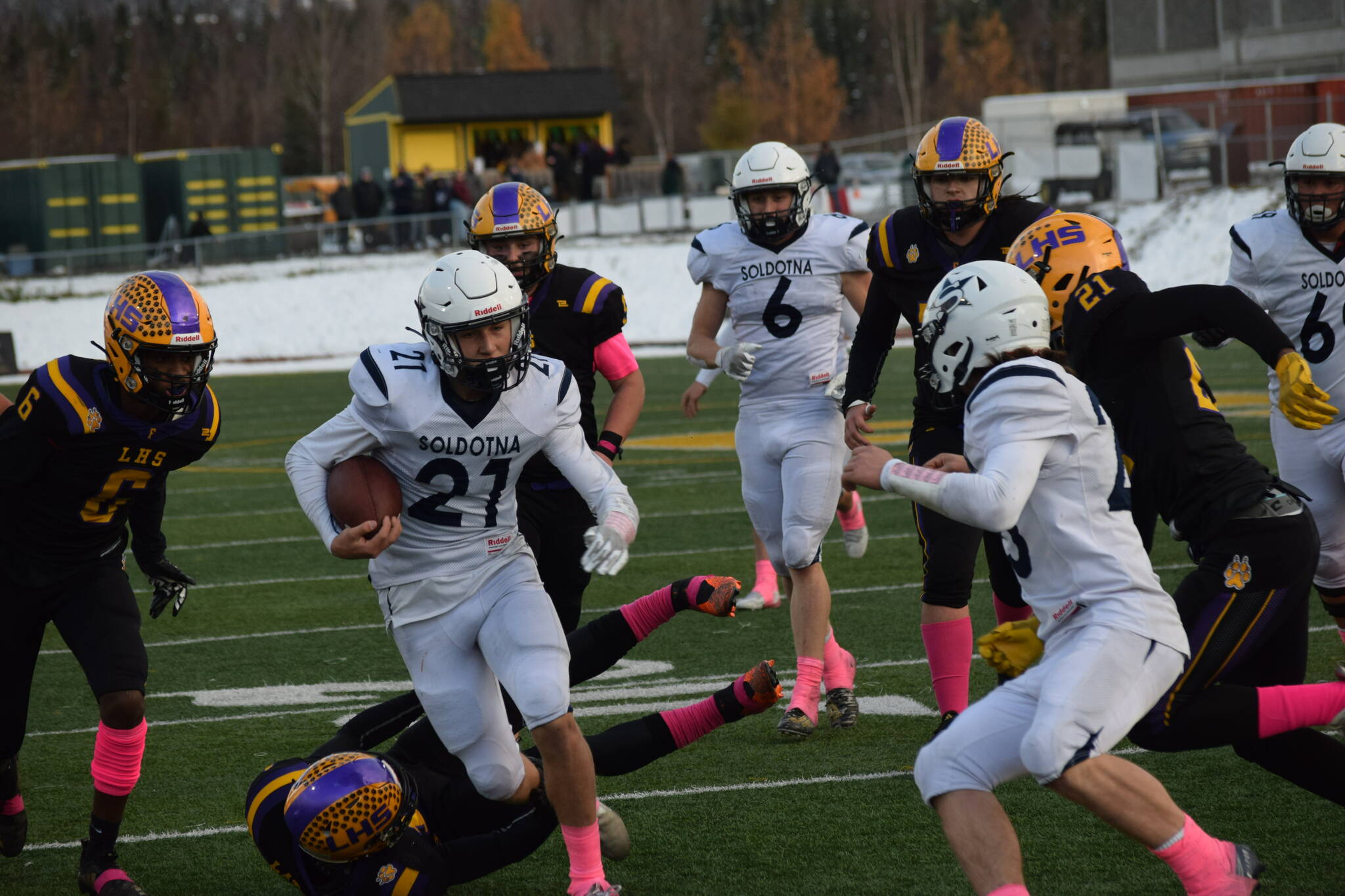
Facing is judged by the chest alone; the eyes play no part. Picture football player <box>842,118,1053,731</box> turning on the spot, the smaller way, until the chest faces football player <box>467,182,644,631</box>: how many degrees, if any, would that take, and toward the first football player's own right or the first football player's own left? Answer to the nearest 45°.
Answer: approximately 90° to the first football player's own right

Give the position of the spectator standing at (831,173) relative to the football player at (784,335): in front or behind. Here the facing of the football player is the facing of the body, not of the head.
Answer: behind

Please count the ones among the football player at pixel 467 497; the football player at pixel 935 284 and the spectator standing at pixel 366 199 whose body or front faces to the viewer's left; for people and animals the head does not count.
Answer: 0

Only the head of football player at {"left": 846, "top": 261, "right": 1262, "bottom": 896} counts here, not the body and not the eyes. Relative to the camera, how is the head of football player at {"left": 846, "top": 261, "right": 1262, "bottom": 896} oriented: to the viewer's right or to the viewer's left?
to the viewer's left

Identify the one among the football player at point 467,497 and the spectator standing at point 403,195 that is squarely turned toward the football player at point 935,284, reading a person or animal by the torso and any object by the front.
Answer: the spectator standing

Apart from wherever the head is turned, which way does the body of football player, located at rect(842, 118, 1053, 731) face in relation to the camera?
toward the camera

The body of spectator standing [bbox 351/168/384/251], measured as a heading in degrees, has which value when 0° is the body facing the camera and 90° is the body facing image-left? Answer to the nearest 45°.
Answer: approximately 0°

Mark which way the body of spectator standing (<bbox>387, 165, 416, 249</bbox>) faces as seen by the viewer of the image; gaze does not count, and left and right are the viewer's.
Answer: facing the viewer

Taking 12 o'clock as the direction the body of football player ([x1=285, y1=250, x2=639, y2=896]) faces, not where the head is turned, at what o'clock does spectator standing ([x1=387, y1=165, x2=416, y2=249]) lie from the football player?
The spectator standing is roughly at 6 o'clock from the football player.

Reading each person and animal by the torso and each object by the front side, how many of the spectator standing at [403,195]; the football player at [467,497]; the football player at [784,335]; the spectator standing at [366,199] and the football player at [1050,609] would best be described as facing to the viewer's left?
1

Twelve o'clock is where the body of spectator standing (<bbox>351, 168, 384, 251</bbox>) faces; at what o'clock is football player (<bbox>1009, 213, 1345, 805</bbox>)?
The football player is roughly at 12 o'clock from the spectator standing.
